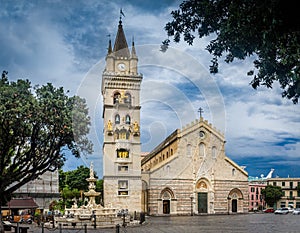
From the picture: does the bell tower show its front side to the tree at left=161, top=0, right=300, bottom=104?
yes

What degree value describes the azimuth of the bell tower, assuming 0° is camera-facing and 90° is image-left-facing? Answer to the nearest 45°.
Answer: approximately 0°

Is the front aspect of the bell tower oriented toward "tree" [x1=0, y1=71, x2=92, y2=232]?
yes

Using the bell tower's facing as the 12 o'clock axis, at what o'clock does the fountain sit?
The fountain is roughly at 12 o'clock from the bell tower.

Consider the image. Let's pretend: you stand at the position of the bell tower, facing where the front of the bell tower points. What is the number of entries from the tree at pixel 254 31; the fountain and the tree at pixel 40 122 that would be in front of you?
3

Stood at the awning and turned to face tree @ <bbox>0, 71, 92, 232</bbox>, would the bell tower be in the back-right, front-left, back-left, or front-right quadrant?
back-left
